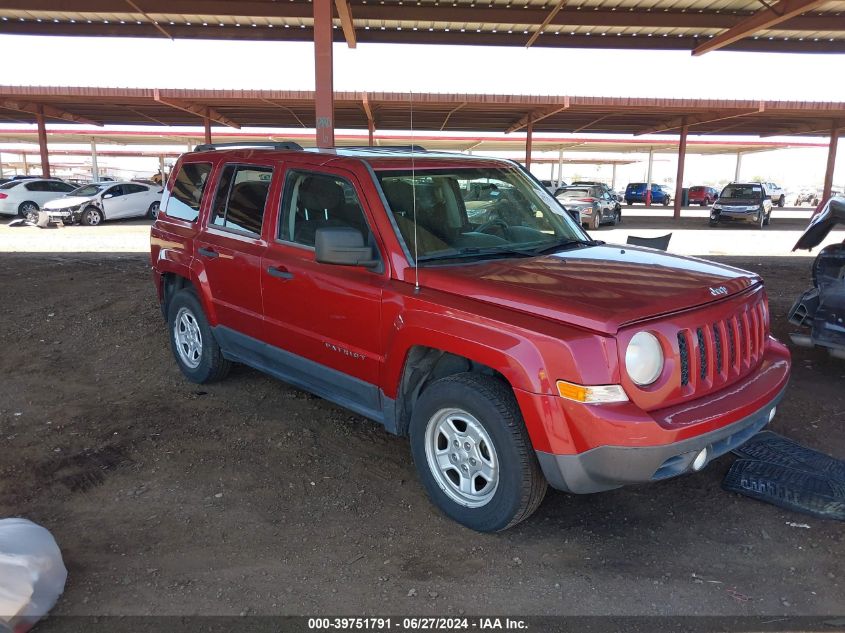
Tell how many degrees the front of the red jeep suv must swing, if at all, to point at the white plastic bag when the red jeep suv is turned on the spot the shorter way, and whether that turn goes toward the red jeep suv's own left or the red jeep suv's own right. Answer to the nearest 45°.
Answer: approximately 90° to the red jeep suv's own right

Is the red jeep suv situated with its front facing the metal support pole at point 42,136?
no

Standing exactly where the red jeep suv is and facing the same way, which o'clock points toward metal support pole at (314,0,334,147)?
The metal support pole is roughly at 7 o'clock from the red jeep suv.

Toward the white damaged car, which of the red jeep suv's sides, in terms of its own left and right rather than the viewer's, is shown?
back

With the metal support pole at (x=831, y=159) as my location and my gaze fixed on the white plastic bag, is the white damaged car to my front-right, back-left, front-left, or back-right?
front-right

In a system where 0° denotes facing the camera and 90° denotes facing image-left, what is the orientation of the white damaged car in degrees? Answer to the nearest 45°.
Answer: approximately 45°

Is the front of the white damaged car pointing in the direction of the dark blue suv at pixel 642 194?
no

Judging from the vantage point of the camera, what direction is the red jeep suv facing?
facing the viewer and to the right of the viewer

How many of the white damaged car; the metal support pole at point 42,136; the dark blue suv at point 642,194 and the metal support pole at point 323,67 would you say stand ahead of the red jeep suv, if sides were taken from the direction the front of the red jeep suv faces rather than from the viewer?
0

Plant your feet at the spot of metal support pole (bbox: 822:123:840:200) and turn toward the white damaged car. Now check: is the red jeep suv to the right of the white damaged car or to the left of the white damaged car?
left
